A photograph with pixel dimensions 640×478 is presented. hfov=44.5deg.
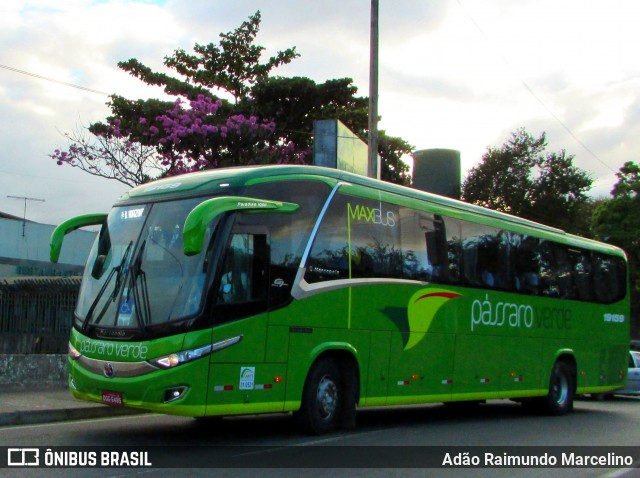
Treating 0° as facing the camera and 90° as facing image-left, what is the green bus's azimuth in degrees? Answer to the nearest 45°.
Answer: approximately 45°

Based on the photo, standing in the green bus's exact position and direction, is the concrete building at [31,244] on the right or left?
on its right

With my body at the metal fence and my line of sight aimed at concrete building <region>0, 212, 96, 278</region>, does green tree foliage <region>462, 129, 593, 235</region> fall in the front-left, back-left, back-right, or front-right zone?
front-right

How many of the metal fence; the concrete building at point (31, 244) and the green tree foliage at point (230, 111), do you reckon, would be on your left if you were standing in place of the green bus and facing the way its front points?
0

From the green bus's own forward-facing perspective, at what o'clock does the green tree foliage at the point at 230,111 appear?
The green tree foliage is roughly at 4 o'clock from the green bus.

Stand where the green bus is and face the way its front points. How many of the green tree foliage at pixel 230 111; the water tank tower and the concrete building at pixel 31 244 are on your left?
0

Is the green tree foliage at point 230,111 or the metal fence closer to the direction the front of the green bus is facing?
the metal fence

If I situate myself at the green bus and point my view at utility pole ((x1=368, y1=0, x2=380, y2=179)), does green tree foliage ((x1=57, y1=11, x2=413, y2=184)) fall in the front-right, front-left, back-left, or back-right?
front-left

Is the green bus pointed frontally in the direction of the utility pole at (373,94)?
no

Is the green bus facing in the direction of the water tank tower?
no

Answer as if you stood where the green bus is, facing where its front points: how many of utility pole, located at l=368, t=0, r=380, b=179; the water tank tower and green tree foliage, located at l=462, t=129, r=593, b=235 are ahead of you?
0

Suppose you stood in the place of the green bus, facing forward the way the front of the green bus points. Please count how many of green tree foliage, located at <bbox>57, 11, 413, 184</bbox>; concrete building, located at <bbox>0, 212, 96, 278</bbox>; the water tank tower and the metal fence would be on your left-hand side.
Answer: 0

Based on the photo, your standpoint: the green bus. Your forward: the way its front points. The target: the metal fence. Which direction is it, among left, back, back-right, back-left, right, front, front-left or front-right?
right

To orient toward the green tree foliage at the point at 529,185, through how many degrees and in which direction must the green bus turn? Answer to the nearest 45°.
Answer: approximately 135° to its right
